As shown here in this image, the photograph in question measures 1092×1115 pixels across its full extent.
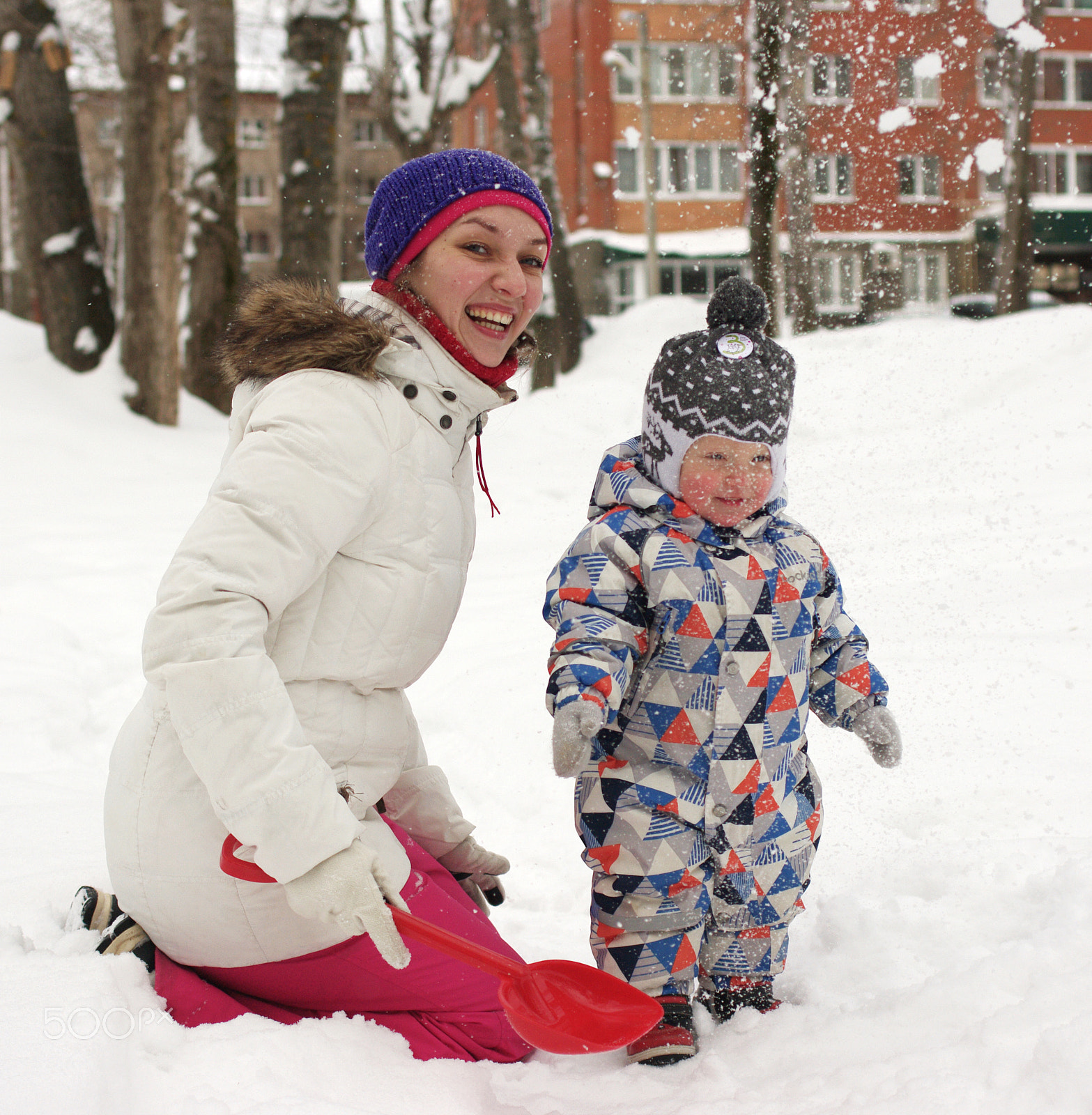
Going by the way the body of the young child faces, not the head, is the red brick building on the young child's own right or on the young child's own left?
on the young child's own left

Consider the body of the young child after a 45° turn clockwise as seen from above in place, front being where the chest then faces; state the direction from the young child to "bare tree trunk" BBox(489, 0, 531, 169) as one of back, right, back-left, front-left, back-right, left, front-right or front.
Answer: back

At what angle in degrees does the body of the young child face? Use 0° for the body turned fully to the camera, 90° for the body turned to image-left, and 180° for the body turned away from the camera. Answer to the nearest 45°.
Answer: approximately 315°

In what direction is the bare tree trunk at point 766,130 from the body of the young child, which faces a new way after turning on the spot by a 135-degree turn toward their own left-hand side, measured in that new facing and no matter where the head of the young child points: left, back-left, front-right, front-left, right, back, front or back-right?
front

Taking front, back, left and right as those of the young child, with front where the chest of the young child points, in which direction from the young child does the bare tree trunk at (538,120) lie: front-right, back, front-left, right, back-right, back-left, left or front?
back-left

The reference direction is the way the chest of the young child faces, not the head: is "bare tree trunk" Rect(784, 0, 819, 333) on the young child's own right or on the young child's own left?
on the young child's own left
